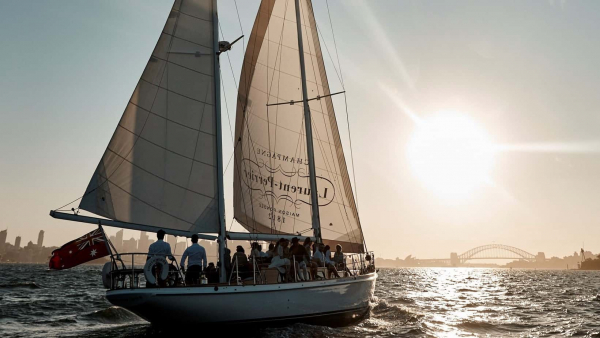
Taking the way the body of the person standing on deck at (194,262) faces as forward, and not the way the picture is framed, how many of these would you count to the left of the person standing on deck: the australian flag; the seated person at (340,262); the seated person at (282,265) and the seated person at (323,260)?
1

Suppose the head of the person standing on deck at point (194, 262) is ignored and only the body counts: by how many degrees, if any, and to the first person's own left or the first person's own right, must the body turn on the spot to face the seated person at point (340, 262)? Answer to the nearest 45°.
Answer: approximately 45° to the first person's own right

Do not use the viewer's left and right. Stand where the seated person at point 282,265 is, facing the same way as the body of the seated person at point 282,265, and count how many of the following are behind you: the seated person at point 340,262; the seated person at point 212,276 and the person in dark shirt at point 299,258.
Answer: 1

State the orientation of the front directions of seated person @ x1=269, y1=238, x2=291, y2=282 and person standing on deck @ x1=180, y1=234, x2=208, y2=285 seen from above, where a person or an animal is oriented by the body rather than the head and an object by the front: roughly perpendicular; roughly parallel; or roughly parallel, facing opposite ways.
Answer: roughly perpendicular

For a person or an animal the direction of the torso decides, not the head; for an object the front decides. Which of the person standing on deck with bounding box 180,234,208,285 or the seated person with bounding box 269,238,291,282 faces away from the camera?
the person standing on deck

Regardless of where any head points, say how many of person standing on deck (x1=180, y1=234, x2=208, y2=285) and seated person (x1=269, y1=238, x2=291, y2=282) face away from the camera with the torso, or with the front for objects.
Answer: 1

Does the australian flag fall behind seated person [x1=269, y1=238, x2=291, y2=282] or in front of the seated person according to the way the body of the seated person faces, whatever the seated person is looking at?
behind

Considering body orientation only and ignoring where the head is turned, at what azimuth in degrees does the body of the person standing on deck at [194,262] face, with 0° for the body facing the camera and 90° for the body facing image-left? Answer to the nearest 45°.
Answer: approximately 180°
